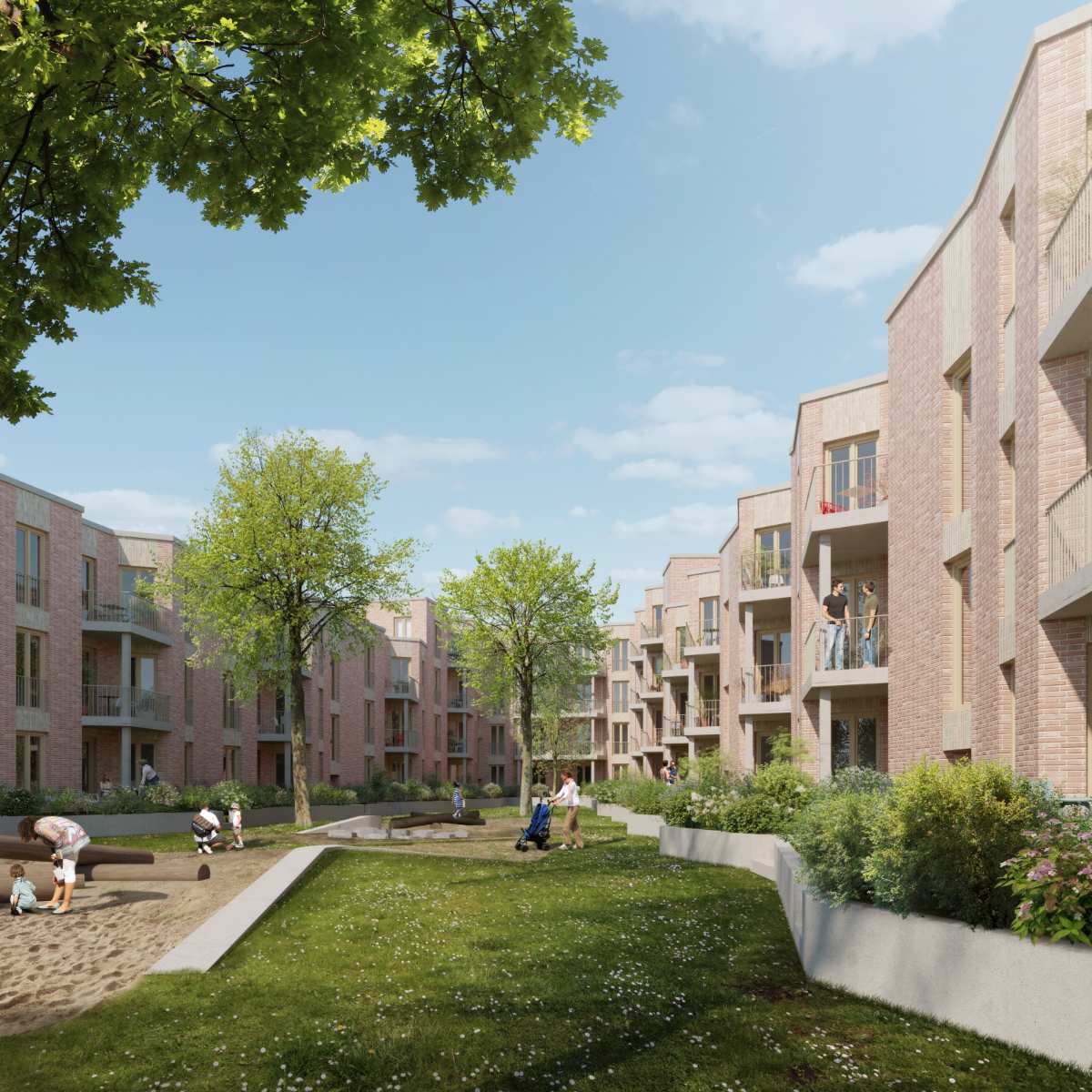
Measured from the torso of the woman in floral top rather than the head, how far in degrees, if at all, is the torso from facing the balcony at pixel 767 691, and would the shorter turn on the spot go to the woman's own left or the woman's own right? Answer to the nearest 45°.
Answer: approximately 135° to the woman's own right

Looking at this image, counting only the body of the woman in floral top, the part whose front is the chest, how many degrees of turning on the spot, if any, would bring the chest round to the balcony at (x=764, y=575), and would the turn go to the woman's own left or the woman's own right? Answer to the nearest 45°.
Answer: approximately 135° to the woman's own right

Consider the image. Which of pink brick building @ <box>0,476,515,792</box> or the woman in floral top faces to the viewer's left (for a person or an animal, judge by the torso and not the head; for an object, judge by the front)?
the woman in floral top

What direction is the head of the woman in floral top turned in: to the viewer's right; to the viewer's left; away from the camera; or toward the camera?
to the viewer's left

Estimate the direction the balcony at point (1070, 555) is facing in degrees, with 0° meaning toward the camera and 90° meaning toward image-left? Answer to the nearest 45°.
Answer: approximately 45°

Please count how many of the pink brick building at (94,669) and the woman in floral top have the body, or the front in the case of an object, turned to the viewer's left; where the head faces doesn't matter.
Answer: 1

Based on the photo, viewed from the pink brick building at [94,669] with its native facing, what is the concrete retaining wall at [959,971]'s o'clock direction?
The concrete retaining wall is roughly at 1 o'clock from the pink brick building.

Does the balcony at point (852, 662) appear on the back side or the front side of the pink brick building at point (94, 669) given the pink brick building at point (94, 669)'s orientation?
on the front side

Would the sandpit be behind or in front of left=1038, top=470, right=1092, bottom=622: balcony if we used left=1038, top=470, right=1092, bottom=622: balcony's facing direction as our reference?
in front

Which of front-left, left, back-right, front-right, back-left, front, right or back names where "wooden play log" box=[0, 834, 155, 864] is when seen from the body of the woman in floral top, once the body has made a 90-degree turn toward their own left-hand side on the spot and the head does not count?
back

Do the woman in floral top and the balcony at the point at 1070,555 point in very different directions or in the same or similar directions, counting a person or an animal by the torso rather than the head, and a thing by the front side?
same or similar directions

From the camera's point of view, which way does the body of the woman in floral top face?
to the viewer's left

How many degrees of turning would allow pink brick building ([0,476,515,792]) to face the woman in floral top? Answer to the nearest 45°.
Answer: approximately 45° to its right

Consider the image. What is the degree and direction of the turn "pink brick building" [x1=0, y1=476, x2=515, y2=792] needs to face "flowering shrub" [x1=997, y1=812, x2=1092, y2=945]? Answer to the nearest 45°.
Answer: approximately 45° to its right

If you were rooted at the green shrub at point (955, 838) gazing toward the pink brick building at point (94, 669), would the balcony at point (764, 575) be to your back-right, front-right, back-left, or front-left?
front-right

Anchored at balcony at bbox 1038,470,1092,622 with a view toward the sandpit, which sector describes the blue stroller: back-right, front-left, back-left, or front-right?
front-right

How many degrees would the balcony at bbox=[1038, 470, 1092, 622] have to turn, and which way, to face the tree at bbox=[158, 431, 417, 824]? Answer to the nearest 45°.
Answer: approximately 90° to its right
